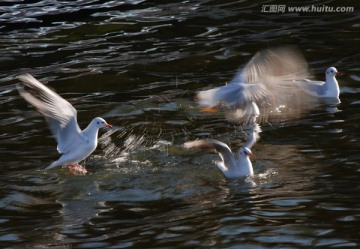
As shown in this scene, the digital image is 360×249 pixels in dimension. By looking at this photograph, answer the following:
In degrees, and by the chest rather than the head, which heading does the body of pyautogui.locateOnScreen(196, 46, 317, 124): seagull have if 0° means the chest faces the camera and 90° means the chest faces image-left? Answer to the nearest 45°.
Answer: approximately 90°

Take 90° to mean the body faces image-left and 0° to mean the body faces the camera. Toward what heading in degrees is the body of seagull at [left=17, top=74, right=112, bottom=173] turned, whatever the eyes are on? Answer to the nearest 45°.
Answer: approximately 270°

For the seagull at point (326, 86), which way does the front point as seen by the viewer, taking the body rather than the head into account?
to the viewer's right

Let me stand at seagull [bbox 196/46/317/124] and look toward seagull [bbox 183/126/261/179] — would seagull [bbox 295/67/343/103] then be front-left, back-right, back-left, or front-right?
back-left

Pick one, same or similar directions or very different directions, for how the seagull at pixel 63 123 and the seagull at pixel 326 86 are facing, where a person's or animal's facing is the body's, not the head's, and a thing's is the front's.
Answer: same or similar directions

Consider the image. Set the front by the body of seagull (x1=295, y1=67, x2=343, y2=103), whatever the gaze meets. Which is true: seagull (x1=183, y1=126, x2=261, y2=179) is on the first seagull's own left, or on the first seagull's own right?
on the first seagull's own right

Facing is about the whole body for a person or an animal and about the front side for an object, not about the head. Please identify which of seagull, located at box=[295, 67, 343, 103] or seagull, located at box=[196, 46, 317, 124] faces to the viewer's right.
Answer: seagull, located at box=[295, 67, 343, 103]

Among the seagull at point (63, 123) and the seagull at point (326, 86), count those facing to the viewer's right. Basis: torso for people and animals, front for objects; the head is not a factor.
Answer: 2

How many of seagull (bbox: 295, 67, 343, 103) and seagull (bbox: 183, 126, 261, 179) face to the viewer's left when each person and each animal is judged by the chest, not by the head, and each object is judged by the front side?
0

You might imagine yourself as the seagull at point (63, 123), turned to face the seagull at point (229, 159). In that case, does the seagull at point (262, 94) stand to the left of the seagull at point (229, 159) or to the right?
left

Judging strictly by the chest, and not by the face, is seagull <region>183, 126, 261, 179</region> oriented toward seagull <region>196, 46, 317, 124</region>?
no

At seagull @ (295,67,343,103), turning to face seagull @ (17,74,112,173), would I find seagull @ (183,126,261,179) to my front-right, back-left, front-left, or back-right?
front-left

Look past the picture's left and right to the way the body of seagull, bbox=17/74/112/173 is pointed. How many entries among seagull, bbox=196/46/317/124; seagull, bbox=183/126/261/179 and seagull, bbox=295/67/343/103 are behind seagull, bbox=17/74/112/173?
0

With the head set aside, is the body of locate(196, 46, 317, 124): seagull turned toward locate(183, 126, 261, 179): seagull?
no
